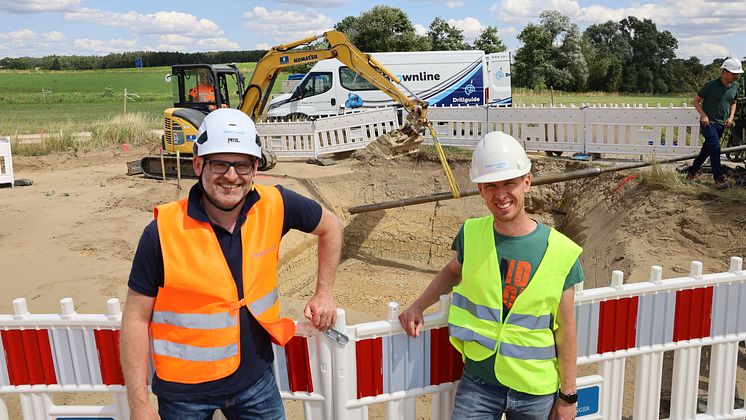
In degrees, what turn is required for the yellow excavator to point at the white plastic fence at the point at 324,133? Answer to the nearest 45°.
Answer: approximately 45° to its left

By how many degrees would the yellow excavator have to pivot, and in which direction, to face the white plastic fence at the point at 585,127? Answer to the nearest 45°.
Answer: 0° — it already faces it

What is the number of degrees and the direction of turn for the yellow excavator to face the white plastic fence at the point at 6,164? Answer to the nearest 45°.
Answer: approximately 180°

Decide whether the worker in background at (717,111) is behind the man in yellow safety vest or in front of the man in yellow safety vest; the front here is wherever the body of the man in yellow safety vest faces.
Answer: behind

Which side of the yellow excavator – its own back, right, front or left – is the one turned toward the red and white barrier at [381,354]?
right

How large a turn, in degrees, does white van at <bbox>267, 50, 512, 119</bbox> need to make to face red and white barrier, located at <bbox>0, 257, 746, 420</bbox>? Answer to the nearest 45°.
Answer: approximately 90° to its left

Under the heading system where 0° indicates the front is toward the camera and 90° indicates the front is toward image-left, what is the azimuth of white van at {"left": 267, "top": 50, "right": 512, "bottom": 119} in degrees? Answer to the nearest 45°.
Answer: approximately 90°

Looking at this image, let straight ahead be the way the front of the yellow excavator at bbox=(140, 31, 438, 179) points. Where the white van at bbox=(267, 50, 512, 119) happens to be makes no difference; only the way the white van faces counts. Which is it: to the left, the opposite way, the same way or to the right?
the opposite way

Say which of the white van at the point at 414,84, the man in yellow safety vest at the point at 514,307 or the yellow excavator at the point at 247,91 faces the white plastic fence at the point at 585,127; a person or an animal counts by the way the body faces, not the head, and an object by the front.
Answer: the yellow excavator

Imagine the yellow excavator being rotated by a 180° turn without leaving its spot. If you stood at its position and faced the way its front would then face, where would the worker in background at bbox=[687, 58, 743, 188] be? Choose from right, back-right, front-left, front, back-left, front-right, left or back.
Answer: back-left

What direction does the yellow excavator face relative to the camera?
to the viewer's right

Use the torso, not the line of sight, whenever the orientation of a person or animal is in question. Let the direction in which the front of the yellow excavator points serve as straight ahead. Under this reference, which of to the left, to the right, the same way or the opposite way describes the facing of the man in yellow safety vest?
to the right

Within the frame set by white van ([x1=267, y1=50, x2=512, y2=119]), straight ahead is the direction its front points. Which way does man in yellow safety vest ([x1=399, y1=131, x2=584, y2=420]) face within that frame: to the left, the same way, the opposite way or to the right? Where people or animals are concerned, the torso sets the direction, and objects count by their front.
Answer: to the left

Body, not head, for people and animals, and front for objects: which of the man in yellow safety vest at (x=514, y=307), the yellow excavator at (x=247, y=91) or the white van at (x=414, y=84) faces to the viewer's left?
the white van
